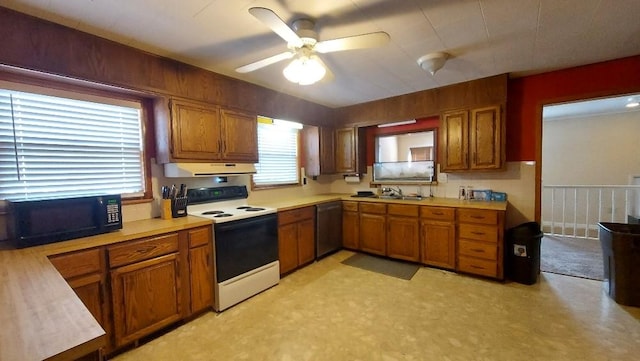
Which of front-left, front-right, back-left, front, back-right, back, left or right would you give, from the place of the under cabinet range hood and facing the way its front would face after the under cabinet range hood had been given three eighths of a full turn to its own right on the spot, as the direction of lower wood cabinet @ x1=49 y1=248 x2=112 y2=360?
front-left

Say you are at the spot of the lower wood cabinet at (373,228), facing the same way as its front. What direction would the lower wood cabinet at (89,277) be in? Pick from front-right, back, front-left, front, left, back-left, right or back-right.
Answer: front

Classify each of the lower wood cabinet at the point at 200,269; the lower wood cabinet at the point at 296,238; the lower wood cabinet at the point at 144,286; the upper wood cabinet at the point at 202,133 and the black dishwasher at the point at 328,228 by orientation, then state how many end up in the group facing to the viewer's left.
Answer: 0

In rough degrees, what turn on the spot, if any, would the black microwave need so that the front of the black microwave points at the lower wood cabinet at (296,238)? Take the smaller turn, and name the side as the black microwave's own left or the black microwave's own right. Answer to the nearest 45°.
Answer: approximately 45° to the black microwave's own left

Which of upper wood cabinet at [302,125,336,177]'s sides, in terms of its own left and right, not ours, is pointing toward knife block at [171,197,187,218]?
right

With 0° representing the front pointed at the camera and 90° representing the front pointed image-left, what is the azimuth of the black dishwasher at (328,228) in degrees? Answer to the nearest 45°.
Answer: approximately 315°

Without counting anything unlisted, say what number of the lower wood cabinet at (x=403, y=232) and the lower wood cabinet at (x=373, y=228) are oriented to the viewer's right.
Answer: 0

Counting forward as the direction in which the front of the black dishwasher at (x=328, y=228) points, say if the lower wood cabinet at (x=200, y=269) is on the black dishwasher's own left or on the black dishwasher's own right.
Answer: on the black dishwasher's own right

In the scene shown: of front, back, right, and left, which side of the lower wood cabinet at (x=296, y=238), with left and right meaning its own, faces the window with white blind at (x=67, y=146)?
right

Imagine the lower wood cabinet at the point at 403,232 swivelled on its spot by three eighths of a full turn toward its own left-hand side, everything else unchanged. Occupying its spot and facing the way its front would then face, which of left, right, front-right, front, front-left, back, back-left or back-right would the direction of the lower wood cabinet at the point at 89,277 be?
back-right

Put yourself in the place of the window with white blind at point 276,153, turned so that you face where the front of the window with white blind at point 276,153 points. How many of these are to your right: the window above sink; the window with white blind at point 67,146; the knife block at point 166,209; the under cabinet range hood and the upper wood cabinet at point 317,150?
3

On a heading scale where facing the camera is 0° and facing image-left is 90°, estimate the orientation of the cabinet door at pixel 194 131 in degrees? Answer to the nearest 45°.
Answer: approximately 315°
